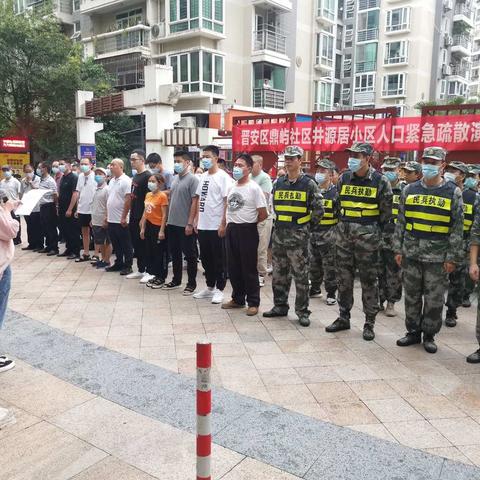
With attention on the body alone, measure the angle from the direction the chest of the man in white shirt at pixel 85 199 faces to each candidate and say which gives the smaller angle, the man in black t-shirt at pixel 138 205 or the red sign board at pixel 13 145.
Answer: the man in black t-shirt

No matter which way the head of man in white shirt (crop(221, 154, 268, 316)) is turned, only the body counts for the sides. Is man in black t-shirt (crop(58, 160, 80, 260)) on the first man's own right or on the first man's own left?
on the first man's own right

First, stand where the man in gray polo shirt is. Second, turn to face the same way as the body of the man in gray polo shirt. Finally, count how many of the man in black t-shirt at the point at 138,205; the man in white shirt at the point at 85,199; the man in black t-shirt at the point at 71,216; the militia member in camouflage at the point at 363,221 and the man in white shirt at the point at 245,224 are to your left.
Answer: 2

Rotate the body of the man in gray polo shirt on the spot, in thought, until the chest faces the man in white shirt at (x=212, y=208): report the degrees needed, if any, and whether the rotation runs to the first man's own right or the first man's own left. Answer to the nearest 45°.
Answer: approximately 90° to the first man's own left

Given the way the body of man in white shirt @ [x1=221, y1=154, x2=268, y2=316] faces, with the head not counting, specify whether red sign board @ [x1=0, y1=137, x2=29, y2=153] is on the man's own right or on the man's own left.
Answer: on the man's own right

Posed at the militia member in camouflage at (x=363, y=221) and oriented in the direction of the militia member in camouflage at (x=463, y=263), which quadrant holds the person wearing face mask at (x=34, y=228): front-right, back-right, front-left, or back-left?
back-left

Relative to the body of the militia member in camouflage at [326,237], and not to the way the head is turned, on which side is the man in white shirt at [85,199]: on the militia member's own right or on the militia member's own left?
on the militia member's own right

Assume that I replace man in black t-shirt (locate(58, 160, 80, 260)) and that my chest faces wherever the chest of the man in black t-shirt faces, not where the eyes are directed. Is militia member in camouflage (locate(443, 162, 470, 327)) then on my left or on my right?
on my left
